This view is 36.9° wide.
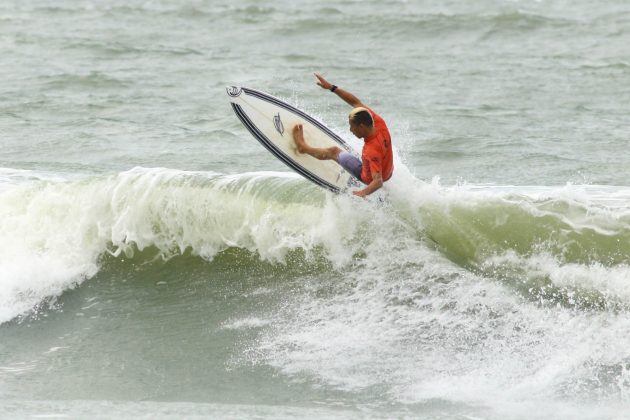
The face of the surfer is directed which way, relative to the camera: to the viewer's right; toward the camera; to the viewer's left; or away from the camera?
to the viewer's left

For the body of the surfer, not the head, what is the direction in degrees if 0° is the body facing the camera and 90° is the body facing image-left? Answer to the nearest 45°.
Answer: approximately 90°
